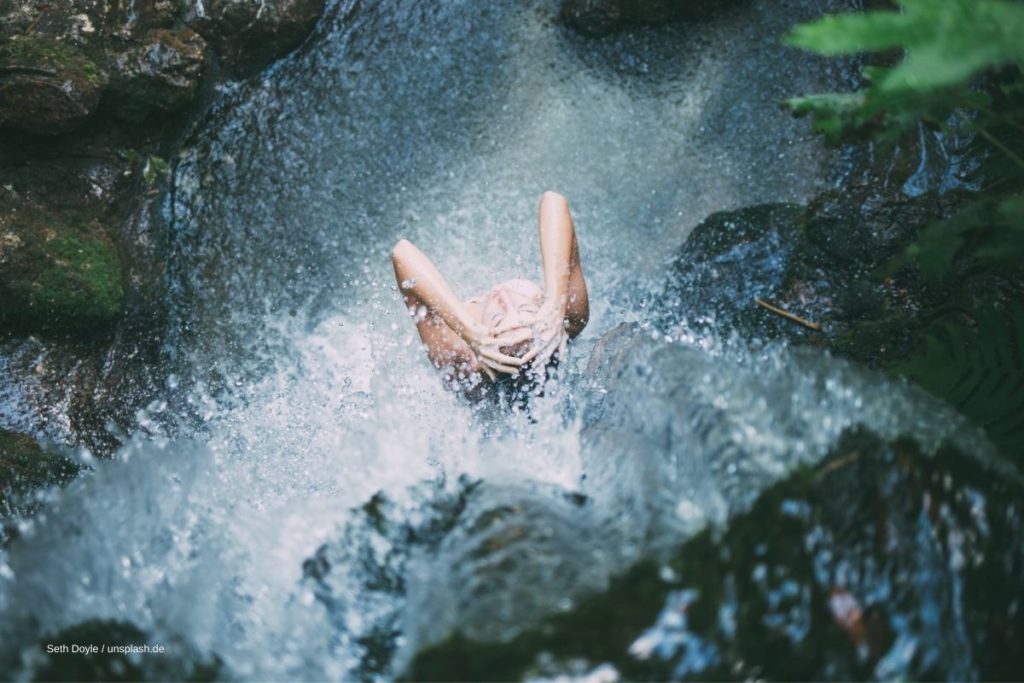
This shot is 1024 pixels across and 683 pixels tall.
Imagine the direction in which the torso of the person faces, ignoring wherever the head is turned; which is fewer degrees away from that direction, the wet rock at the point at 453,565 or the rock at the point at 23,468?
the rock

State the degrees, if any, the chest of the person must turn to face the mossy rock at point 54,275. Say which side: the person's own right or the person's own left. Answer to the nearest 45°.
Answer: approximately 90° to the person's own left

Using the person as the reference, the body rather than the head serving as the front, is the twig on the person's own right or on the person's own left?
on the person's own right

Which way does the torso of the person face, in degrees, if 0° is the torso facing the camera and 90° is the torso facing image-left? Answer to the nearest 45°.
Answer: approximately 180°

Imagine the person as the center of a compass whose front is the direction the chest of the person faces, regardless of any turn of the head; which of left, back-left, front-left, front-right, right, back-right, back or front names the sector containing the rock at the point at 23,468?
left
